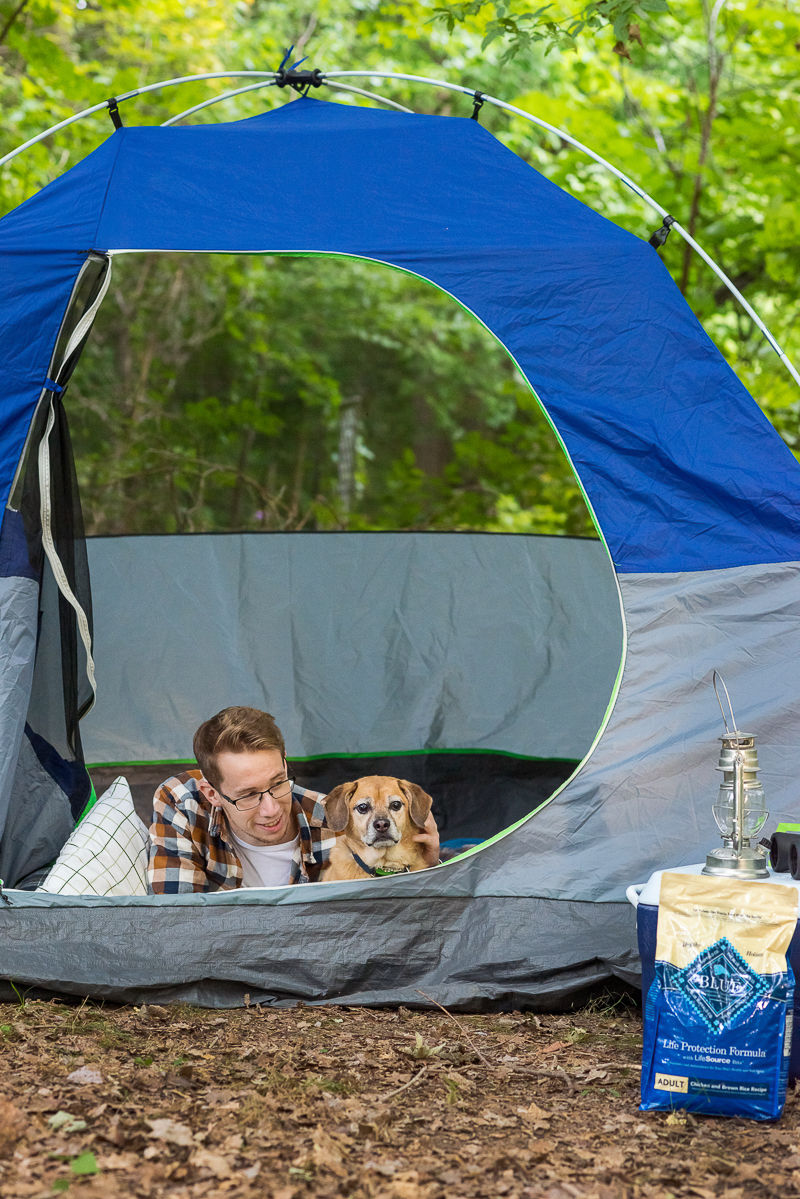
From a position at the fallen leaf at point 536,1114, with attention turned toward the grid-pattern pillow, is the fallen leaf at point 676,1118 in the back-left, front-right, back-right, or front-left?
back-right

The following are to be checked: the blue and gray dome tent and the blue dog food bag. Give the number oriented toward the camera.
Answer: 2

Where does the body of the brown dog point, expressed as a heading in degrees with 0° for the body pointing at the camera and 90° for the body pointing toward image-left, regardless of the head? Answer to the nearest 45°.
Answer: approximately 0°
